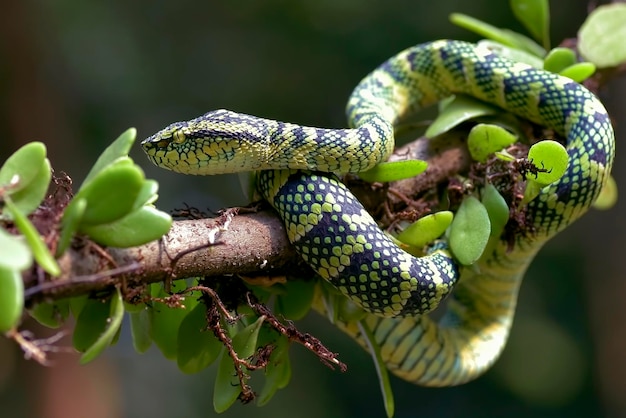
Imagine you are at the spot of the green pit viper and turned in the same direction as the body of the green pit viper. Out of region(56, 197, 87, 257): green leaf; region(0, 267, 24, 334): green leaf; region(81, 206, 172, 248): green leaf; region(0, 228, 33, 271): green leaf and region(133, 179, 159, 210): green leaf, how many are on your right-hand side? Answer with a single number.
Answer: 0

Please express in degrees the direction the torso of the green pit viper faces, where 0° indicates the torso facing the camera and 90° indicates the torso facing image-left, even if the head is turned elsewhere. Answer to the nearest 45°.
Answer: approximately 90°

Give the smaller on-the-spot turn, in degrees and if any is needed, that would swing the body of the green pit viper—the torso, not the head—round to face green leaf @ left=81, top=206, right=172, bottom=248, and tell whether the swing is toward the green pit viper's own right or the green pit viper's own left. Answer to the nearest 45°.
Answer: approximately 45° to the green pit viper's own left

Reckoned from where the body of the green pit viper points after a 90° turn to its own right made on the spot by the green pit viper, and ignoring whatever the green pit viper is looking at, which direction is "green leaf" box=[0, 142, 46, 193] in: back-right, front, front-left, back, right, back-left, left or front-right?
back-left

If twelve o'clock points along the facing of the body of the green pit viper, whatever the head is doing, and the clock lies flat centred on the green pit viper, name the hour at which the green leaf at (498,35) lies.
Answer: The green leaf is roughly at 4 o'clock from the green pit viper.

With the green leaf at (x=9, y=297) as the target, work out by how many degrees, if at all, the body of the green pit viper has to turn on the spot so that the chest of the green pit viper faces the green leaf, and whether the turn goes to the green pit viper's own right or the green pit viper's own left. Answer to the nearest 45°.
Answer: approximately 45° to the green pit viper's own left

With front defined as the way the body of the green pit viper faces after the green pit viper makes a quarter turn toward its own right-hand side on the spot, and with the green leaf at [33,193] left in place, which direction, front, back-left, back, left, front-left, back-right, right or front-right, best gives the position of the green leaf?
back-left

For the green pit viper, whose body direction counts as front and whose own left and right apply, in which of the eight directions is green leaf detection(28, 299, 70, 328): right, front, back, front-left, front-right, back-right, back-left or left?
front-left

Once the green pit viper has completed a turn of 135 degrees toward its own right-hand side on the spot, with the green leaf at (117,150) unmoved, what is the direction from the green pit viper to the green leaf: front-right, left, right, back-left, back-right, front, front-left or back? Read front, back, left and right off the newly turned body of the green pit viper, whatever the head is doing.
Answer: back

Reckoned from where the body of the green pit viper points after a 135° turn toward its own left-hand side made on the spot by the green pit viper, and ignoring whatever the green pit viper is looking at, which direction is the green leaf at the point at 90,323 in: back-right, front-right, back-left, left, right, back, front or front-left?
right

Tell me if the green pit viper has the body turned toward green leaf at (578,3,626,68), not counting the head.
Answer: no

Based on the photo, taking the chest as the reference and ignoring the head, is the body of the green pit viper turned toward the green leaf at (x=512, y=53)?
no
